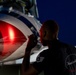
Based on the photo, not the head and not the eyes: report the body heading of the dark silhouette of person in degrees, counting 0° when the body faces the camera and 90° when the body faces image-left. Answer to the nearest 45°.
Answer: approximately 135°
